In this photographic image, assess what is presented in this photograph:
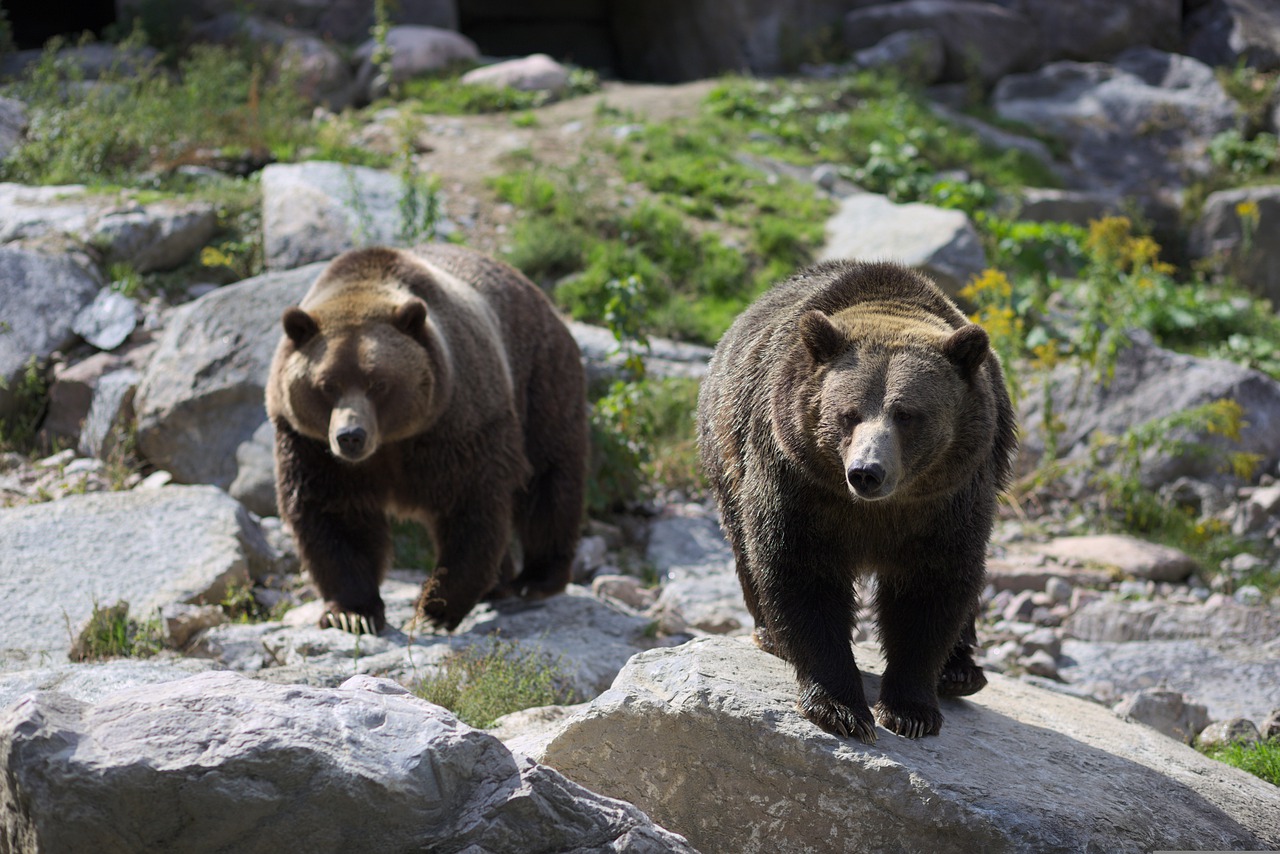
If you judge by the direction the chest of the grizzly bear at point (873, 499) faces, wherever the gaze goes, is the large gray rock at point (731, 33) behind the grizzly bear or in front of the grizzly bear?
behind

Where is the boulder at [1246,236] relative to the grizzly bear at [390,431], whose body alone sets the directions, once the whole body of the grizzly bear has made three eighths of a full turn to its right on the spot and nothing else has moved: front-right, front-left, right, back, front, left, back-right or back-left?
front-right

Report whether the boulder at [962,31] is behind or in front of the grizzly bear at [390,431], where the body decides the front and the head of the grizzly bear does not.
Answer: behind

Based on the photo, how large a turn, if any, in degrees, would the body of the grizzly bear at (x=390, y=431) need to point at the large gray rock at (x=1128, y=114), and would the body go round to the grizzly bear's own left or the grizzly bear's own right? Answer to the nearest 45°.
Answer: approximately 180°

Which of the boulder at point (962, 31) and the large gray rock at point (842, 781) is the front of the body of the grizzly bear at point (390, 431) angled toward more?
the large gray rock

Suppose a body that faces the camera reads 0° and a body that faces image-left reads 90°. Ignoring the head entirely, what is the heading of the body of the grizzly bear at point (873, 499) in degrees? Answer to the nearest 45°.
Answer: approximately 0°

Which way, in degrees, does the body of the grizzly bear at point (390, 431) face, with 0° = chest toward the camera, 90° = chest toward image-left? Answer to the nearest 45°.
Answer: approximately 45°

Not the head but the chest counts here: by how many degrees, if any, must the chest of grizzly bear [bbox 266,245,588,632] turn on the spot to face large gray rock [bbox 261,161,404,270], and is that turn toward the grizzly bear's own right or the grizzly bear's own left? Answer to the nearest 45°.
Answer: approximately 135° to the grizzly bear's own right

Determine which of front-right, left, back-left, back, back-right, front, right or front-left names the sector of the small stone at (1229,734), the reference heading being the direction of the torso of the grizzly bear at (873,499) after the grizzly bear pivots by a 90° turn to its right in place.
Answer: back-right
